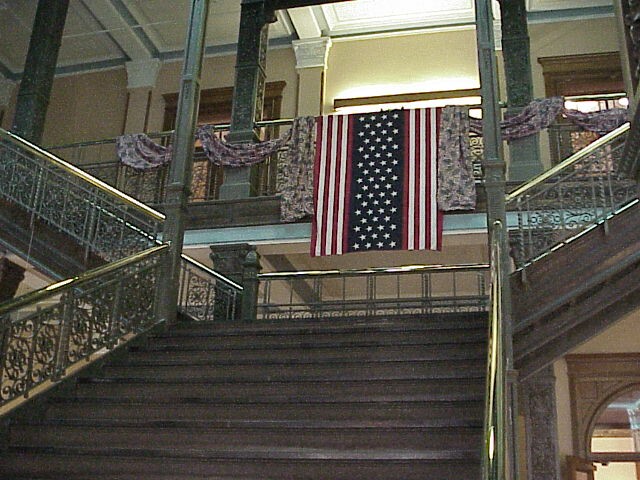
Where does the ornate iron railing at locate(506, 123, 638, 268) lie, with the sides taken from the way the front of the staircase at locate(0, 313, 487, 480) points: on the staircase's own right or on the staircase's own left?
on the staircase's own left

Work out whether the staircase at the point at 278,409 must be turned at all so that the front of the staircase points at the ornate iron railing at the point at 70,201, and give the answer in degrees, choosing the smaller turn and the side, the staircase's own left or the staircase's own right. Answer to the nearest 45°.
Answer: approximately 135° to the staircase's own right

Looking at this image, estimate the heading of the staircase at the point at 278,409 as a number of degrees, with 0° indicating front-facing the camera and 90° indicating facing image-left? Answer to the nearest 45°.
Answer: approximately 0°

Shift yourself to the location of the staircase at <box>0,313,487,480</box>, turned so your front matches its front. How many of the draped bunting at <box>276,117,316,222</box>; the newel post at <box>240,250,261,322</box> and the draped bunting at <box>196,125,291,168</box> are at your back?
3

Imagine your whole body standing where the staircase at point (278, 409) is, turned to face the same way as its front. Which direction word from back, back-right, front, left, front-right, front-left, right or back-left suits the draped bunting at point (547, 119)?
back-left

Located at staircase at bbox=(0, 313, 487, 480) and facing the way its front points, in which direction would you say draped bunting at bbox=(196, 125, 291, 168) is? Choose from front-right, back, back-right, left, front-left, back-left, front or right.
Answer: back

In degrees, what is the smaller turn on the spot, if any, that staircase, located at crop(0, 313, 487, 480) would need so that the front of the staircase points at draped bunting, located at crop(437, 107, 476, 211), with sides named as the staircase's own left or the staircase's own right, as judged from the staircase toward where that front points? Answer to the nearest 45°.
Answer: approximately 135° to the staircase's own left

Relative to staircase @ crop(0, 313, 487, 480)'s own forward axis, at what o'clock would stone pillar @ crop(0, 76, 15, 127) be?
The stone pillar is roughly at 5 o'clock from the staircase.

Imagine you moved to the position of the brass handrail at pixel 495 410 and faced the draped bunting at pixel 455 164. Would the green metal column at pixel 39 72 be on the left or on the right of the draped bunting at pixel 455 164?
left

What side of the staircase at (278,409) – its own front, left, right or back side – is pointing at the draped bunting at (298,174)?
back

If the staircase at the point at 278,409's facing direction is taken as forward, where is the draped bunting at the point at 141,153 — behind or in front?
behind

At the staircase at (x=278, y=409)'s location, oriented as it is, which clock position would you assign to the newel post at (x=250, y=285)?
The newel post is roughly at 6 o'clock from the staircase.
